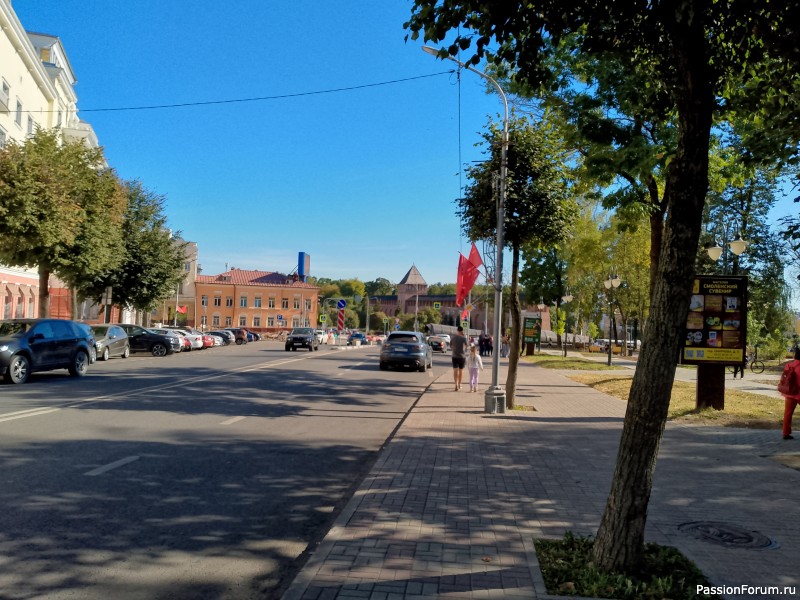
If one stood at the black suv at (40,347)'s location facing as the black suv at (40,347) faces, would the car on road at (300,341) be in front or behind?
behind

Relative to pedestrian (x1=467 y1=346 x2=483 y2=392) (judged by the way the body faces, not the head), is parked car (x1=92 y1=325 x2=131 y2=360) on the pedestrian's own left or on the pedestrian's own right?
on the pedestrian's own left

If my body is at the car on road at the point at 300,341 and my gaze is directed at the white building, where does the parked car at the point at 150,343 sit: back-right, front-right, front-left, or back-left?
front-left

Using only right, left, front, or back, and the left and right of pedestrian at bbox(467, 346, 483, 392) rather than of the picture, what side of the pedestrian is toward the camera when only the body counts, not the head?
back

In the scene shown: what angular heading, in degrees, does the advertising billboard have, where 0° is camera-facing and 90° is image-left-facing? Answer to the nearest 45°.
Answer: approximately 0°

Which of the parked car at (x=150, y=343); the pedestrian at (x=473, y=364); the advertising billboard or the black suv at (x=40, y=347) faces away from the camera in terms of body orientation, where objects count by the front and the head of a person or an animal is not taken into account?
the pedestrian

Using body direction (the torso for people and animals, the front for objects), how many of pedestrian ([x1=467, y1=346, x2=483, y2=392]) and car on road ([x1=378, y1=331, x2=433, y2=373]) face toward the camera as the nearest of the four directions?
0

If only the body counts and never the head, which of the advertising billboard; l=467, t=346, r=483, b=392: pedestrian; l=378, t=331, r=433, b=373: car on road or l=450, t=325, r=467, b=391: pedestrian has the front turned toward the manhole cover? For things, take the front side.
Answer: the advertising billboard

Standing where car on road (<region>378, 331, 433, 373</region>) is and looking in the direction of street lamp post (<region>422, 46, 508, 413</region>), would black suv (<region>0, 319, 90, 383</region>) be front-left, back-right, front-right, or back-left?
front-right

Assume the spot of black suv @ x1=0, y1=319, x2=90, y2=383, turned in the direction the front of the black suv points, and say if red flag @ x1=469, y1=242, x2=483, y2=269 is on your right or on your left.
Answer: on your left

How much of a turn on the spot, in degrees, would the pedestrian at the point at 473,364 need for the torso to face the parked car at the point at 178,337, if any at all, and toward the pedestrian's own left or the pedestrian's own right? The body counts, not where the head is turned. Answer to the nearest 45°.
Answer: approximately 45° to the pedestrian's own left

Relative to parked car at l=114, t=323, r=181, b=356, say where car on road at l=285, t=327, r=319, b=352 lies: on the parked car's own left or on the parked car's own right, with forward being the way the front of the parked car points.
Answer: on the parked car's own left

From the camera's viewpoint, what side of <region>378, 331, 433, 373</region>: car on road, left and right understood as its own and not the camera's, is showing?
back

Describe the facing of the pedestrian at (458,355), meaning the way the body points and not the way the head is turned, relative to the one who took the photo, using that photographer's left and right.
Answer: facing away from the viewer

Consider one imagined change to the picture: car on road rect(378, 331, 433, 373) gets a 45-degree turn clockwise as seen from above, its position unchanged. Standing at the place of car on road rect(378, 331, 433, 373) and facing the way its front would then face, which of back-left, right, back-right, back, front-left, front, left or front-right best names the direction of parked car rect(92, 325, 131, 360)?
back-left

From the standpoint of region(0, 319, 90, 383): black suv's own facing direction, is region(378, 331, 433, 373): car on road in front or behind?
behind
